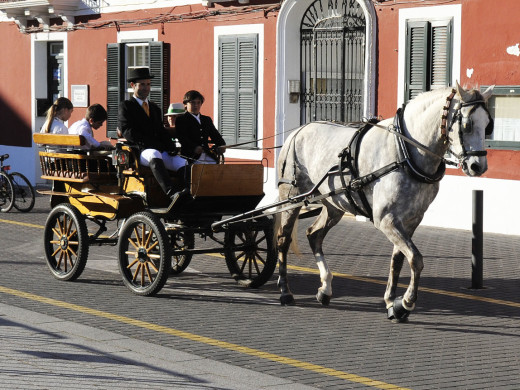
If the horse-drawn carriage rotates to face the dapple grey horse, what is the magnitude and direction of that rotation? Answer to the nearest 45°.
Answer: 0° — it already faces it

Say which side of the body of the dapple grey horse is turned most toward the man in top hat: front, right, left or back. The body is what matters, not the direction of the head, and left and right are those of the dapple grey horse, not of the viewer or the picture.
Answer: back

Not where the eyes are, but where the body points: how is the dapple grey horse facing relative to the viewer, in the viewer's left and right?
facing the viewer and to the right of the viewer

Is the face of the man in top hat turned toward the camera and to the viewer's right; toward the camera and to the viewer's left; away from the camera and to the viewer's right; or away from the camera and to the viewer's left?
toward the camera and to the viewer's right

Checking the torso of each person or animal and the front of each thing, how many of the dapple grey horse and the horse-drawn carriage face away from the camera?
0

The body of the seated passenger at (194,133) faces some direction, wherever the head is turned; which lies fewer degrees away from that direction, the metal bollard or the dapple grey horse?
the dapple grey horse

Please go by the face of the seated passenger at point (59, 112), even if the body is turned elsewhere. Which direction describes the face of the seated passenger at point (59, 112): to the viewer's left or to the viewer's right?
to the viewer's right

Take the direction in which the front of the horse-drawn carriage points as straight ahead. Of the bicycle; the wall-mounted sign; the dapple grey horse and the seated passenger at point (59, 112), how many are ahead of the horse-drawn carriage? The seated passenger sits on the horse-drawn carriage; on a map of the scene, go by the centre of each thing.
1

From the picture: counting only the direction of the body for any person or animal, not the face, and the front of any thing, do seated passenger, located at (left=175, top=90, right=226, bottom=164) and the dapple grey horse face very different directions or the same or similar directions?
same or similar directions

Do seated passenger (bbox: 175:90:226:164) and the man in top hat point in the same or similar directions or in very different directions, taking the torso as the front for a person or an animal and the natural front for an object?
same or similar directions

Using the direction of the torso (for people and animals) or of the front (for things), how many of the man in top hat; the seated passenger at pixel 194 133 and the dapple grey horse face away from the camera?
0

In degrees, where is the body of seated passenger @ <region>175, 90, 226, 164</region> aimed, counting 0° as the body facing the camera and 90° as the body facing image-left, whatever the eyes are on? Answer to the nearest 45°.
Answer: approximately 315°

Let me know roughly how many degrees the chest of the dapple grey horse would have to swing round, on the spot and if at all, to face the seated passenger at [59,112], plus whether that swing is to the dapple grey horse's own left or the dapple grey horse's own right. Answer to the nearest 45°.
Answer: approximately 180°

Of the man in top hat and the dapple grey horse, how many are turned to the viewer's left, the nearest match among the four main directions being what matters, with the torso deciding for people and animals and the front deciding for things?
0
